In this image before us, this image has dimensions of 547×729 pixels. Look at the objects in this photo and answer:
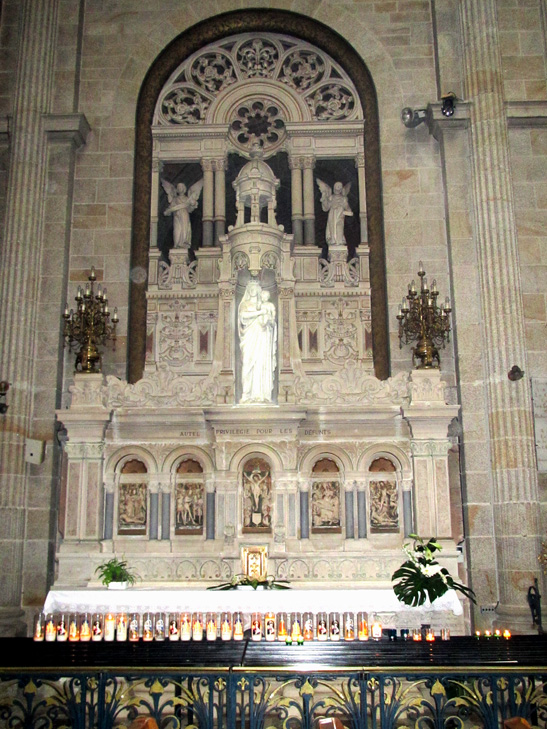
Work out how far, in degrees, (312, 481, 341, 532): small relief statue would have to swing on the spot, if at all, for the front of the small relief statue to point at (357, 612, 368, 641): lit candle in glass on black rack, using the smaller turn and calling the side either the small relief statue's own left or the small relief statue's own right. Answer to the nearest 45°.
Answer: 0° — it already faces it

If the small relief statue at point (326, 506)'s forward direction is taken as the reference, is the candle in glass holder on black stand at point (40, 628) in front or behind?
in front

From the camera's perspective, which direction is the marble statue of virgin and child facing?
toward the camera

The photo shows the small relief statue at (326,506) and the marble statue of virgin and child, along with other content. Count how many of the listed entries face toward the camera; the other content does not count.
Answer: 2

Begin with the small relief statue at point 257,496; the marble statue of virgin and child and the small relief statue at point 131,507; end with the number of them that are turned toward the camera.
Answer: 3

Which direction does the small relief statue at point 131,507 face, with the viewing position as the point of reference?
facing the viewer

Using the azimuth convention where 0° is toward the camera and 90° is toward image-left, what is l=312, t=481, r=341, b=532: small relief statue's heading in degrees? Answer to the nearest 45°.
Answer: approximately 0°

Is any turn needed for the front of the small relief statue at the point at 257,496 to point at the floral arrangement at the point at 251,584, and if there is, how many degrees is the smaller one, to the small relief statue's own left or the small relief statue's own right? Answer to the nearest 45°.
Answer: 0° — it already faces it

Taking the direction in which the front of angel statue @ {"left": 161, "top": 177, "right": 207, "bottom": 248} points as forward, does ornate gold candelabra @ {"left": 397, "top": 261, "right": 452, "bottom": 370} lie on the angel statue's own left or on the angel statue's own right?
on the angel statue's own left

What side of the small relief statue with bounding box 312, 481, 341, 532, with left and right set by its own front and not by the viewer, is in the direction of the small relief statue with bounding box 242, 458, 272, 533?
right

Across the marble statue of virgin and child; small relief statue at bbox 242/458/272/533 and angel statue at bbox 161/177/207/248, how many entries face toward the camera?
3

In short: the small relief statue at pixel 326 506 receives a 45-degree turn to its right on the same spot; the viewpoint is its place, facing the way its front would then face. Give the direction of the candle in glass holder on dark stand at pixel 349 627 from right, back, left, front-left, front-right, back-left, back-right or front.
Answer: front-left

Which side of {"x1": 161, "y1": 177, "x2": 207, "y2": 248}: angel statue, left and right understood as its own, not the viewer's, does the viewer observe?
front

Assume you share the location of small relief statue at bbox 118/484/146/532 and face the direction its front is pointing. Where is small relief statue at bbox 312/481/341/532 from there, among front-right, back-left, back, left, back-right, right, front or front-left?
left

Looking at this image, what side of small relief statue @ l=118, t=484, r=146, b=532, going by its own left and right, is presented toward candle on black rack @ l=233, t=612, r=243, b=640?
front
